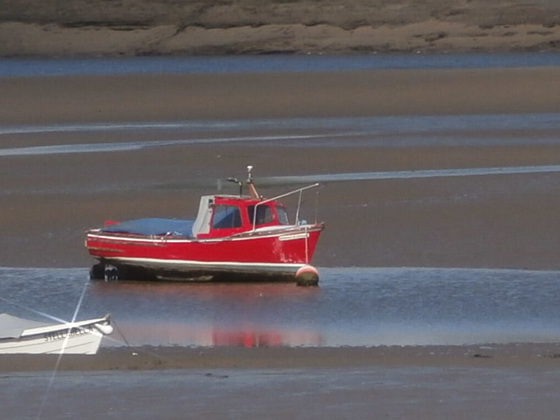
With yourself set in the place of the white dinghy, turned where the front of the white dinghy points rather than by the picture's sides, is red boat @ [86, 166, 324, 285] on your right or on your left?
on your left

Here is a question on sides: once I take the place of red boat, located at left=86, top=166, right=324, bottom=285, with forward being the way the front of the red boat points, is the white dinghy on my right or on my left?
on my right

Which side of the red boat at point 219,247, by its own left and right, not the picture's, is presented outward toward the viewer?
right

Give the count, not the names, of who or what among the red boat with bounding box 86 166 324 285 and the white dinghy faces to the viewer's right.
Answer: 2

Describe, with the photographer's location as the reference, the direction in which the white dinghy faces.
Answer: facing to the right of the viewer
